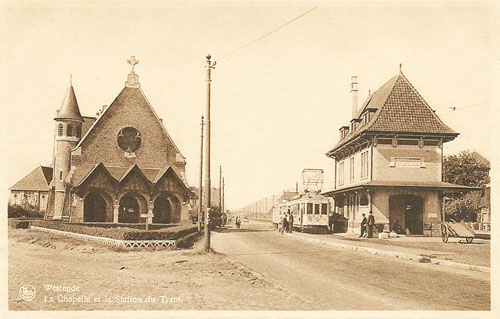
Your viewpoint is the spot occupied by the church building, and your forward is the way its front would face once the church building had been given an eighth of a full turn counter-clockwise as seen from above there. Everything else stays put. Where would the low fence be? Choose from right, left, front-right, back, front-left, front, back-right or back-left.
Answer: front-right

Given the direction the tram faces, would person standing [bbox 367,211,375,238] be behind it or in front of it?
in front

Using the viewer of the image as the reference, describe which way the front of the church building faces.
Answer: facing the viewer

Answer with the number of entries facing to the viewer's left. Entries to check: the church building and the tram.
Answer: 0

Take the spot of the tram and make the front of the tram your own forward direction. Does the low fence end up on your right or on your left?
on your right

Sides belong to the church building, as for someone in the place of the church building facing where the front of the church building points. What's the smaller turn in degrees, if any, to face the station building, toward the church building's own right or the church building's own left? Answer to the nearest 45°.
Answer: approximately 45° to the church building's own left

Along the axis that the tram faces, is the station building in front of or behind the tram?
in front

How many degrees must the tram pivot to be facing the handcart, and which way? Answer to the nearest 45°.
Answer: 0° — it already faces it

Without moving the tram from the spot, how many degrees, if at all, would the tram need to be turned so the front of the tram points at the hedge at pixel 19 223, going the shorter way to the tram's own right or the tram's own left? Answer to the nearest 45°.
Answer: approximately 90° to the tram's own right

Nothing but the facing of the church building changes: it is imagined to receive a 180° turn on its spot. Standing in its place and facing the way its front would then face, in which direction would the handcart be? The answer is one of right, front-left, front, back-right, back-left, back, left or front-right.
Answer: back-right

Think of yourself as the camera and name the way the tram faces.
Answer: facing the viewer and to the right of the viewer

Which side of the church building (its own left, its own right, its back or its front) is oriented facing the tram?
left
